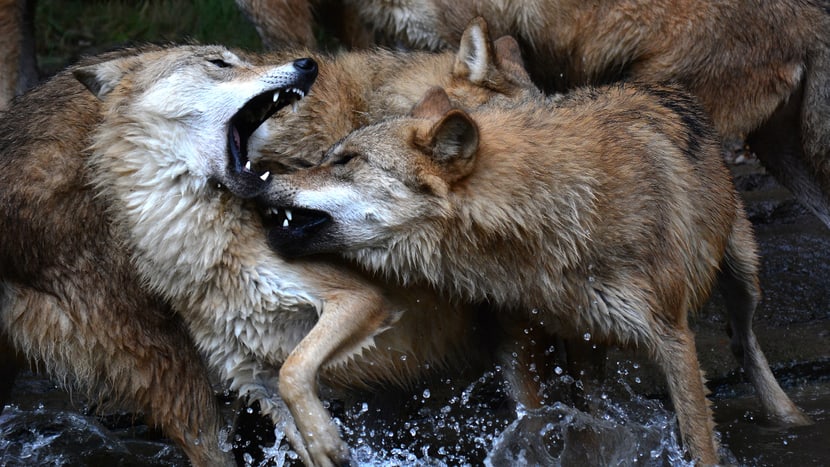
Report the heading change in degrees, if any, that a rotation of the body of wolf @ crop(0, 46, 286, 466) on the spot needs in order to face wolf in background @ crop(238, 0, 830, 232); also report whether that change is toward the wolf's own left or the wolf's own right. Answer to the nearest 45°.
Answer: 0° — it already faces it

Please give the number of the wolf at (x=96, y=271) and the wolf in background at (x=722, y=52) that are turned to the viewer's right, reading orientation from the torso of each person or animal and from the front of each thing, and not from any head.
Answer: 1

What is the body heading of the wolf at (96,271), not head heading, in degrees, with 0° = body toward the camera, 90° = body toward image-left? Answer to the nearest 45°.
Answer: approximately 270°

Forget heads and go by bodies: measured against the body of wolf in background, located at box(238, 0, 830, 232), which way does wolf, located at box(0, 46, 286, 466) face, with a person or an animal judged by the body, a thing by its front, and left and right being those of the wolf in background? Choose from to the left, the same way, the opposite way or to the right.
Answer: the opposite way

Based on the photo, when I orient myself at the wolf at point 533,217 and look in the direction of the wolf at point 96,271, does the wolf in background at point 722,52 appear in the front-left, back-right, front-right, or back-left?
back-right

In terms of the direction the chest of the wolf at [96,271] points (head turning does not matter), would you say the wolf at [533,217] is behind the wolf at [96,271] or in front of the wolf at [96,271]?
in front

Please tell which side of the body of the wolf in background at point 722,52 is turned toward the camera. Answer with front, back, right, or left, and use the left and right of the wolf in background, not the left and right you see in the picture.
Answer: left

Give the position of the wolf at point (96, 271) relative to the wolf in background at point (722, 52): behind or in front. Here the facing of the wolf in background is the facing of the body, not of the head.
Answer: in front
